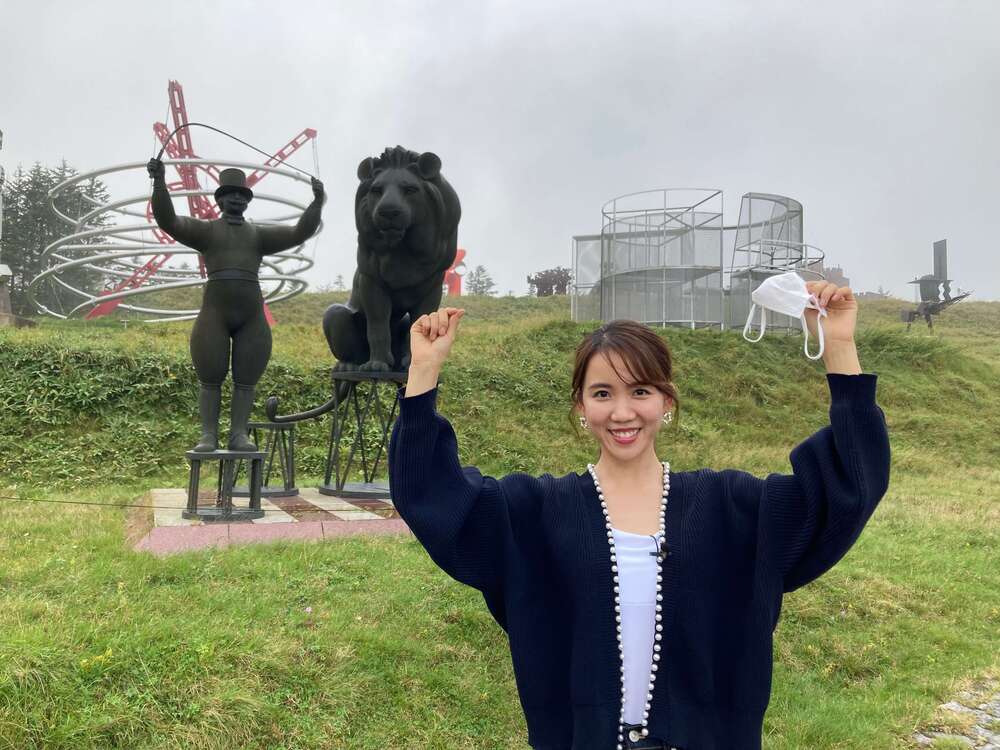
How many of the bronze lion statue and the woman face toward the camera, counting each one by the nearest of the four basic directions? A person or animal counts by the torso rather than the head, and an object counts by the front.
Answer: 2

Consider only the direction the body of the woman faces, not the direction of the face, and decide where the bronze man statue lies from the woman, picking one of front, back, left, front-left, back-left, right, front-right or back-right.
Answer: back-right

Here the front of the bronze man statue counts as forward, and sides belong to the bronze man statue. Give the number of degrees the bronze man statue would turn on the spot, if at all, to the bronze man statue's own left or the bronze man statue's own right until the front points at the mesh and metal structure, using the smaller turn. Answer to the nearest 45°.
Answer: approximately 135° to the bronze man statue's own left

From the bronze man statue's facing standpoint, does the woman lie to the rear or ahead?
ahead

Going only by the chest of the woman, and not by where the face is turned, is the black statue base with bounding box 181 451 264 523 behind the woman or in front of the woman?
behind

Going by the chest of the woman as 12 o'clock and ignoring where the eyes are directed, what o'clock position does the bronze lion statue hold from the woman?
The bronze lion statue is roughly at 5 o'clock from the woman.

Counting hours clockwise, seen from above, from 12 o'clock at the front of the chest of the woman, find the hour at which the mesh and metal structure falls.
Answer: The mesh and metal structure is roughly at 6 o'clock from the woman.

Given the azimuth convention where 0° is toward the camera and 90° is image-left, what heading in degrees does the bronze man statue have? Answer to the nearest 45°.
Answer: approximately 0°

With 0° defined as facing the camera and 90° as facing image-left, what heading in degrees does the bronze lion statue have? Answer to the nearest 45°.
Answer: approximately 0°
